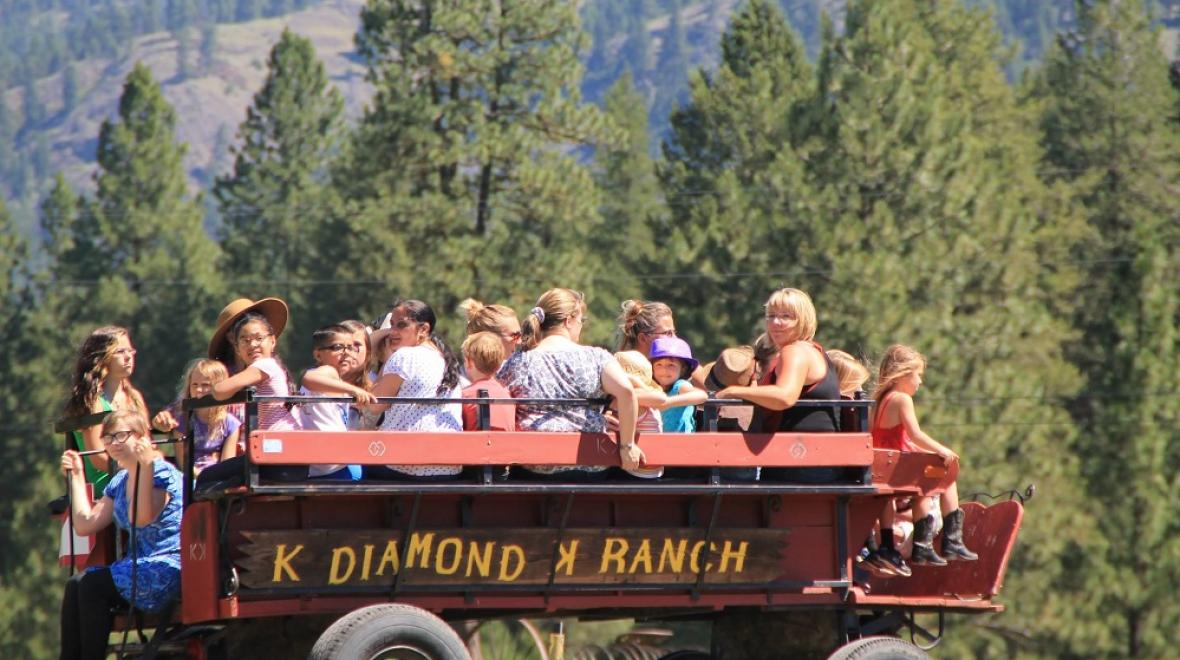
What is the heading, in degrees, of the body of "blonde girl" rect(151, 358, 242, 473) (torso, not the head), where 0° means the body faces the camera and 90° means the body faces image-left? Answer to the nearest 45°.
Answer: approximately 45°

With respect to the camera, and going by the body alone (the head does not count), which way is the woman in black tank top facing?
to the viewer's left
